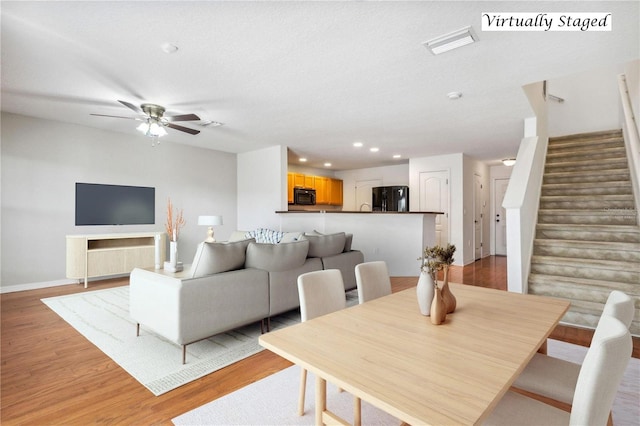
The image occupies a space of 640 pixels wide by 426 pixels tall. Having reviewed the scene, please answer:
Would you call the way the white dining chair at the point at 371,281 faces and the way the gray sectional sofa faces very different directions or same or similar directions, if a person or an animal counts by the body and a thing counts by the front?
very different directions

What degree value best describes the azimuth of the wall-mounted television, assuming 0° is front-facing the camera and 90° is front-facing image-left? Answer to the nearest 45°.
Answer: approximately 315°

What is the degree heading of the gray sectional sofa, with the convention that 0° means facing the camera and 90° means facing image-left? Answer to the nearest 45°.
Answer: approximately 135°

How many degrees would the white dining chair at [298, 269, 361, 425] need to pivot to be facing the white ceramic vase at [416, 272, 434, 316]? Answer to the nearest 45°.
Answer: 0° — it already faces it

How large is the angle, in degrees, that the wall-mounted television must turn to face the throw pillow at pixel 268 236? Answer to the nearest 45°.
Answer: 0° — it already faces it

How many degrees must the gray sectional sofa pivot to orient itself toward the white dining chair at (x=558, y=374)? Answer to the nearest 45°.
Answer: approximately 180°

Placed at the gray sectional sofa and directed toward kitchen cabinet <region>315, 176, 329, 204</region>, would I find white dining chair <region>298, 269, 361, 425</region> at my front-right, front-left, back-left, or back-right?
back-right

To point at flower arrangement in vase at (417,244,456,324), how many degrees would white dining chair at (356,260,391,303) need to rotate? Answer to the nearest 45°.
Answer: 0° — it already faces it

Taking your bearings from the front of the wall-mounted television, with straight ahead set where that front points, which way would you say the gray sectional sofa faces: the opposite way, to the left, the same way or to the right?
the opposite way

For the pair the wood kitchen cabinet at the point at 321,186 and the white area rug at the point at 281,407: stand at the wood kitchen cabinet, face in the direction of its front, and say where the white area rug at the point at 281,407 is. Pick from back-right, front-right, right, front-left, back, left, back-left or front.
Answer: front-right

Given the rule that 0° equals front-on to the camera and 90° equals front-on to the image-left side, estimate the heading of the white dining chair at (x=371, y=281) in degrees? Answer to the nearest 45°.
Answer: approximately 315°

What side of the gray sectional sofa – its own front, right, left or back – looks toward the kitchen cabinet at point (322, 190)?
right
